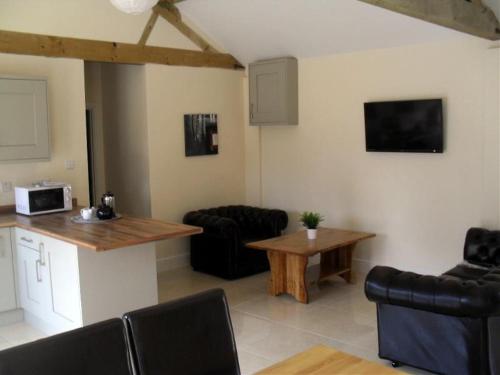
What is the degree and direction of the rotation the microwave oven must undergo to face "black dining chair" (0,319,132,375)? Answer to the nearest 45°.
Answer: approximately 45° to its right

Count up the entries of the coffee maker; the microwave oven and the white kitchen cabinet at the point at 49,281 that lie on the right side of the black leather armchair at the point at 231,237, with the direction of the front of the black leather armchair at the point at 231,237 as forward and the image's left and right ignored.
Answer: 3

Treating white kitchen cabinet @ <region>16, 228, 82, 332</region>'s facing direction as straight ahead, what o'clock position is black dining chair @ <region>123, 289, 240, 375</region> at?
The black dining chair is roughly at 10 o'clock from the white kitchen cabinet.

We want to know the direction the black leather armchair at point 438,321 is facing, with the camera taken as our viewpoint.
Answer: facing away from the viewer and to the left of the viewer

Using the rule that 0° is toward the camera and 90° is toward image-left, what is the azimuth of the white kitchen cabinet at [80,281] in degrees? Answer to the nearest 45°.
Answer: approximately 45°
